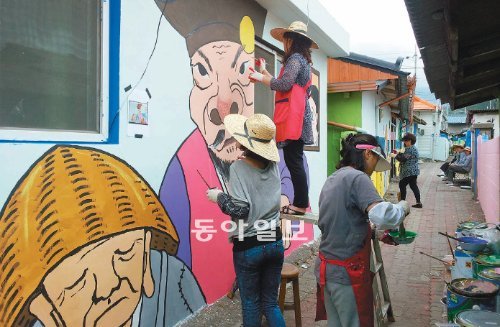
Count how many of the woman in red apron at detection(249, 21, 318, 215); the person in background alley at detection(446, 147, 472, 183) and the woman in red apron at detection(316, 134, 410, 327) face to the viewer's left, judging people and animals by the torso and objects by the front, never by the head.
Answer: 2

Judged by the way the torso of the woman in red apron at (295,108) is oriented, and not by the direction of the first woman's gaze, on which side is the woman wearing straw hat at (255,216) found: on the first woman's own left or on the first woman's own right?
on the first woman's own left

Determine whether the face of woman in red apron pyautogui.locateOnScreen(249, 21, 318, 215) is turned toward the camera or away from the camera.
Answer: away from the camera

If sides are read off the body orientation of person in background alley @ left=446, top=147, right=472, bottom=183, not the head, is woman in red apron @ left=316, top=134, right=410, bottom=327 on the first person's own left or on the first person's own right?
on the first person's own left

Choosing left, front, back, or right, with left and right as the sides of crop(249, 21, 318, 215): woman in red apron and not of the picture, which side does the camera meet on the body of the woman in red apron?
left

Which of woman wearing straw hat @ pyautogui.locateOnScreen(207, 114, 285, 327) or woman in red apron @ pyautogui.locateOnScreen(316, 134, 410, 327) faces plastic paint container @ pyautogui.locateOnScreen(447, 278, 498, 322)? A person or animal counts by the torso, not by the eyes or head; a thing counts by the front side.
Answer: the woman in red apron

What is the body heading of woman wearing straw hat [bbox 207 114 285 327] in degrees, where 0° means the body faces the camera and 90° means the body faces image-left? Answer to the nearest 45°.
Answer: approximately 135°

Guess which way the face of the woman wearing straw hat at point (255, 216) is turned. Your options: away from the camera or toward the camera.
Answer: away from the camera

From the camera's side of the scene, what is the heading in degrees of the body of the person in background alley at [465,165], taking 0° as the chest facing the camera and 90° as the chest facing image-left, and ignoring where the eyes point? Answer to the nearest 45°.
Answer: approximately 90°

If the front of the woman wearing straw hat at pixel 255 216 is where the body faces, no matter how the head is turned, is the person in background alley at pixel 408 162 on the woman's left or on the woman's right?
on the woman's right
